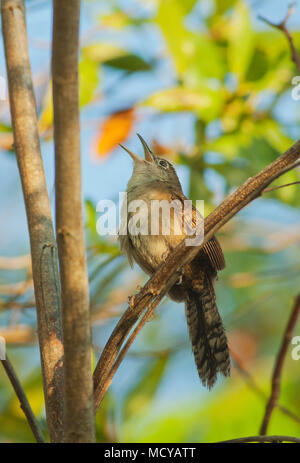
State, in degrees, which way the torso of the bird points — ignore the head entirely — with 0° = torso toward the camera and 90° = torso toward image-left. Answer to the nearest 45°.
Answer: approximately 45°
